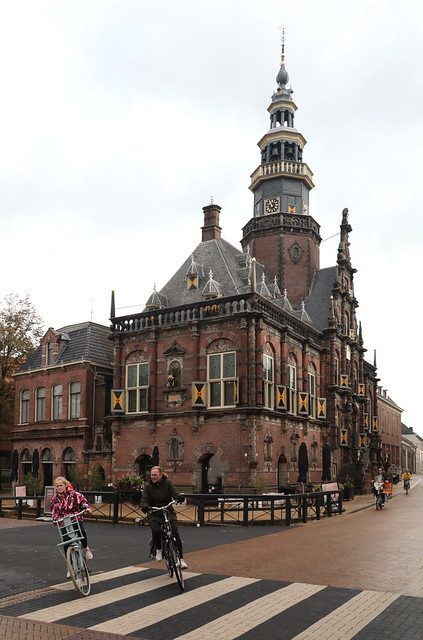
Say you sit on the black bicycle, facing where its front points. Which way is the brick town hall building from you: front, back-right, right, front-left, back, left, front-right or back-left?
back-left
